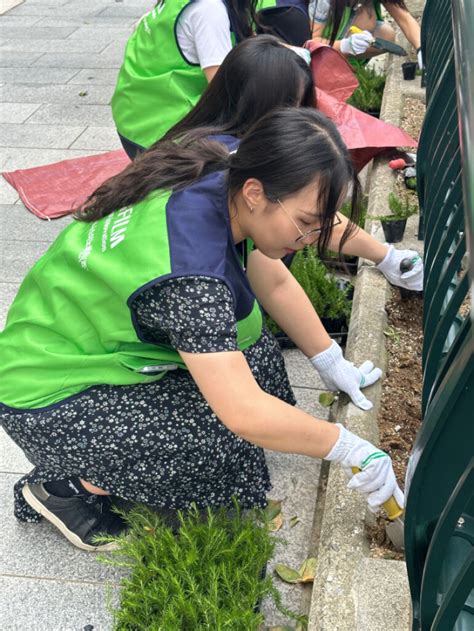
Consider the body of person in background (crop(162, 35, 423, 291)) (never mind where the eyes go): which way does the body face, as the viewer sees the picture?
to the viewer's right

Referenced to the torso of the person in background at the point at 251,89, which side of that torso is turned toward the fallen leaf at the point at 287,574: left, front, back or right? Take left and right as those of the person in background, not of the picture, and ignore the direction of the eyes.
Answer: right

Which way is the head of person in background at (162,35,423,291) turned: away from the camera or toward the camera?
away from the camera
